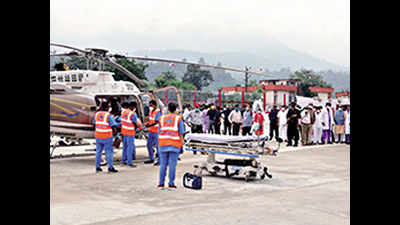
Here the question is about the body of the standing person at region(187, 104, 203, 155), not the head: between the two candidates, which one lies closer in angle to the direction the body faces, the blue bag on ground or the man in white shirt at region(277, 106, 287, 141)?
the blue bag on ground

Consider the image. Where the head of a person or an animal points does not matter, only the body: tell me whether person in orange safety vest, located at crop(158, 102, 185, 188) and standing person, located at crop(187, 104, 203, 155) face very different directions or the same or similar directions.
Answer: very different directions

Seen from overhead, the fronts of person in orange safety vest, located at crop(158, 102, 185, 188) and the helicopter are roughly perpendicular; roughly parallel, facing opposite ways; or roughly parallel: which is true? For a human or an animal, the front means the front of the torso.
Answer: roughly perpendicular

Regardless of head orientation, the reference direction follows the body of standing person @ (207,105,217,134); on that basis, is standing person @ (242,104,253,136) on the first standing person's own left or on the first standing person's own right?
on the first standing person's own left

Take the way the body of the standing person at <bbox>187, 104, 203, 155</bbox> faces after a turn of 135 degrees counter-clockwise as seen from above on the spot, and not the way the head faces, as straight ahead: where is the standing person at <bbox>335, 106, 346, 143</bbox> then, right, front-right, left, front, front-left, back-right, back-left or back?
front-right

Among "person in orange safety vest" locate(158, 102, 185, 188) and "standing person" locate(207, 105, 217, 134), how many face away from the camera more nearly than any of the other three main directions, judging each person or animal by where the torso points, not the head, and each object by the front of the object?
1

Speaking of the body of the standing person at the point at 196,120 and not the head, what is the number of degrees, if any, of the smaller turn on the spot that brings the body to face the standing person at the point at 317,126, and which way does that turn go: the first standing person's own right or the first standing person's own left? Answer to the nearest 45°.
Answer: approximately 90° to the first standing person's own left

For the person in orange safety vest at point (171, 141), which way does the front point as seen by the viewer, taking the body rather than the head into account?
away from the camera
